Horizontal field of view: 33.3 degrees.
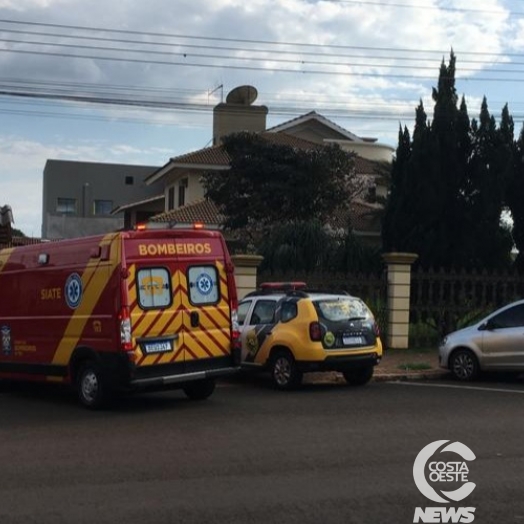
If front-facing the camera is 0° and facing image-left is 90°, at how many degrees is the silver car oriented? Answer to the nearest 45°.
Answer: approximately 90°

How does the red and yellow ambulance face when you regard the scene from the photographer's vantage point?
facing away from the viewer and to the left of the viewer

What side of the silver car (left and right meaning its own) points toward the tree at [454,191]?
right

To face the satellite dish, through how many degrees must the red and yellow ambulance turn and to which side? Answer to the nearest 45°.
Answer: approximately 45° to its right

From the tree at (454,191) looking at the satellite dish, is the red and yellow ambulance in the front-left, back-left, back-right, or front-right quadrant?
back-left

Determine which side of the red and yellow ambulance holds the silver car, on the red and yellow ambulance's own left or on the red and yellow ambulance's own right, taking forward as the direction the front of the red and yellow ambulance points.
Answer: on the red and yellow ambulance's own right

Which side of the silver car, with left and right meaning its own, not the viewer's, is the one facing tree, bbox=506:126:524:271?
right

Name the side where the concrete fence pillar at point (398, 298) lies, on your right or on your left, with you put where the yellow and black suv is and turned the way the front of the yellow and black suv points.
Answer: on your right

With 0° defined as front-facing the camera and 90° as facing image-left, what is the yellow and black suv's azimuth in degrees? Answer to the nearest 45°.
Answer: approximately 135°

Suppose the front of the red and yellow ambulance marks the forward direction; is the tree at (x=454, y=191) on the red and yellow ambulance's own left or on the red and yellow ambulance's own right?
on the red and yellow ambulance's own right

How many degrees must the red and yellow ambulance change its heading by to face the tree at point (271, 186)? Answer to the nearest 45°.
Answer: approximately 45° to its right

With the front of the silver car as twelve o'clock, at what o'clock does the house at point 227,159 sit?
The house is roughly at 2 o'clock from the silver car.

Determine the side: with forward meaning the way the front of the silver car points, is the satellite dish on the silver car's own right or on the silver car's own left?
on the silver car's own right
